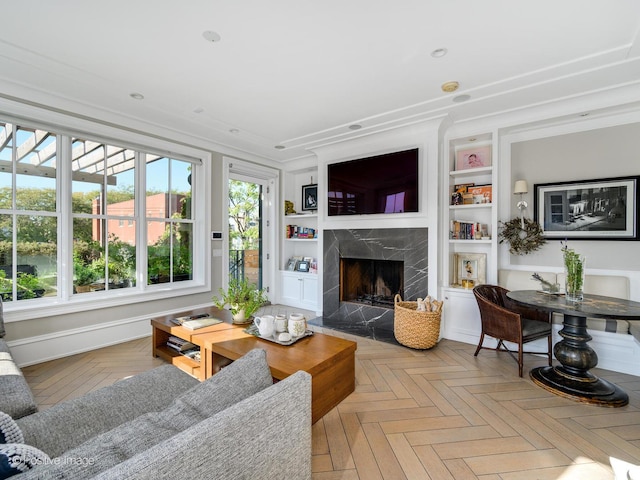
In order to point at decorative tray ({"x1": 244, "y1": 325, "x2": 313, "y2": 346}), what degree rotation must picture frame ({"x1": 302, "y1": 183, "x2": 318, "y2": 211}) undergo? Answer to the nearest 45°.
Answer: approximately 45° to its left

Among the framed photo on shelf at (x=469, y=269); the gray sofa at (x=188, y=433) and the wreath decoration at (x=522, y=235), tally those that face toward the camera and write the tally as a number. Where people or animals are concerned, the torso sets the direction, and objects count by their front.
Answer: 2

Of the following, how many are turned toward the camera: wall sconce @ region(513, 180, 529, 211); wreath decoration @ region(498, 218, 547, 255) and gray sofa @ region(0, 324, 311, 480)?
2

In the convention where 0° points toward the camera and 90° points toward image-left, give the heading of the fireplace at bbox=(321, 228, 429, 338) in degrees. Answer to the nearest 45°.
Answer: approximately 45°

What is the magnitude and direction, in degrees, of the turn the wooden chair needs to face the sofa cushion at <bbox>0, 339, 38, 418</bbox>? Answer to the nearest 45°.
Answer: approximately 90° to its right

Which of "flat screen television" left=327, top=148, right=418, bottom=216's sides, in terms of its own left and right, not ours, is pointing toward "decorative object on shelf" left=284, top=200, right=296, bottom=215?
right

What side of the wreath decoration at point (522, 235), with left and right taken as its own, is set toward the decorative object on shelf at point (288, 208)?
right

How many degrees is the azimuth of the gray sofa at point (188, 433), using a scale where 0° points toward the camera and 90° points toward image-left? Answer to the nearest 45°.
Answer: approximately 135°

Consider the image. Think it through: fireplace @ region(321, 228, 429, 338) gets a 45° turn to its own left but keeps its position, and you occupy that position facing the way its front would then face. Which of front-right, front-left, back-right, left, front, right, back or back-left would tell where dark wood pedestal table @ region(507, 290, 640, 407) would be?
front-left

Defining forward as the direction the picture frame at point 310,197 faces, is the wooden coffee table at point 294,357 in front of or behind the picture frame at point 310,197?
in front

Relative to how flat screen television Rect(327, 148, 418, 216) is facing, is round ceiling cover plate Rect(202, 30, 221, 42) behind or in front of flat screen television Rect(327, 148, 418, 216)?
in front

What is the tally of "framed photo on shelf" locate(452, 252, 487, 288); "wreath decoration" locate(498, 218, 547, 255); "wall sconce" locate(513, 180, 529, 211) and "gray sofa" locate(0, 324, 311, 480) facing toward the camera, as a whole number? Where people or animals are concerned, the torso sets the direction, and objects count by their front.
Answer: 3

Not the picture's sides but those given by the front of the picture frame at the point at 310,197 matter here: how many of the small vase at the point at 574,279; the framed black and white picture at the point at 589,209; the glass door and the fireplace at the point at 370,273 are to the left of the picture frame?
3
